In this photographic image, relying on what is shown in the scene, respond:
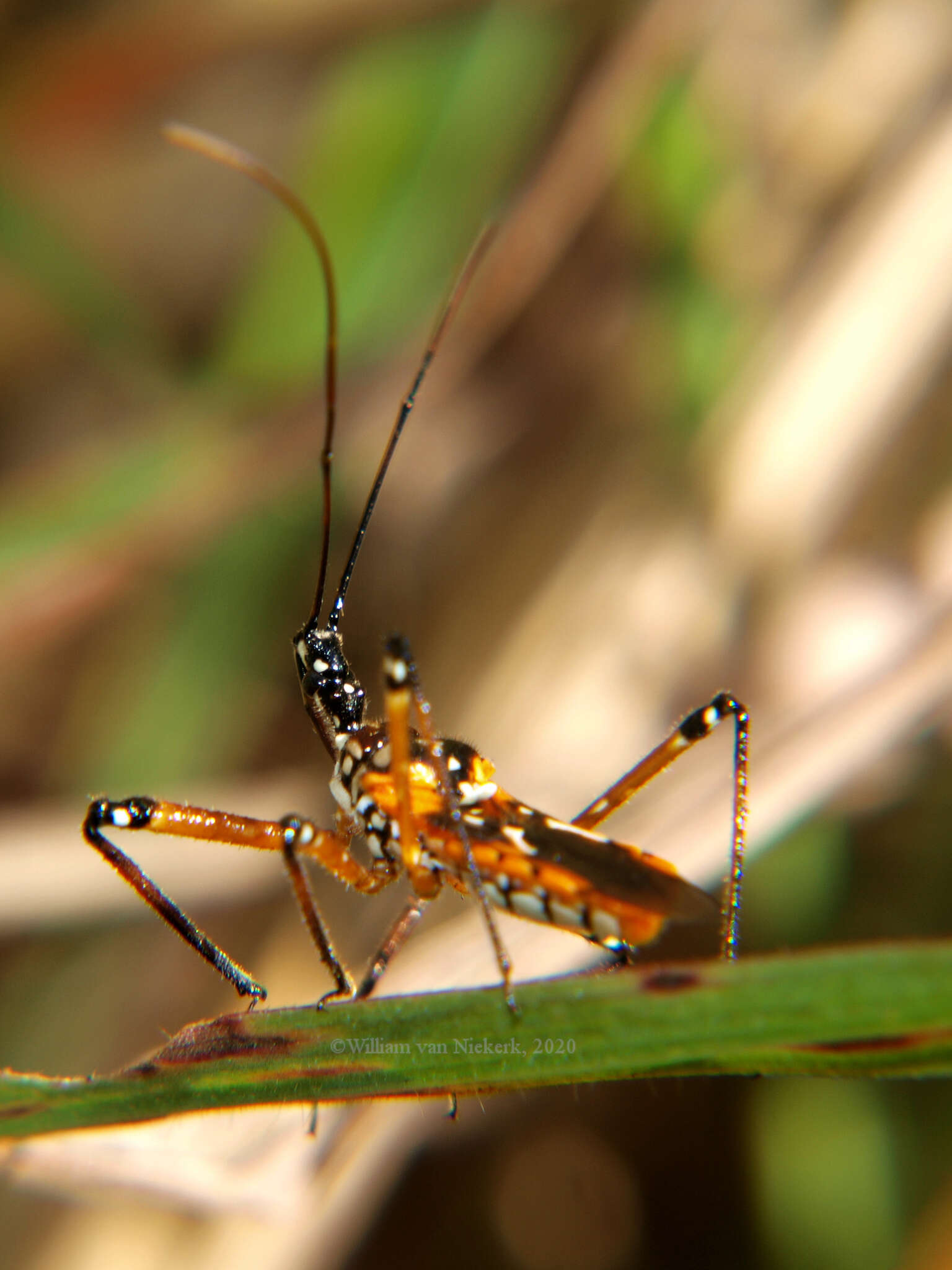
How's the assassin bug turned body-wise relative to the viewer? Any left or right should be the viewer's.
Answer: facing to the left of the viewer
